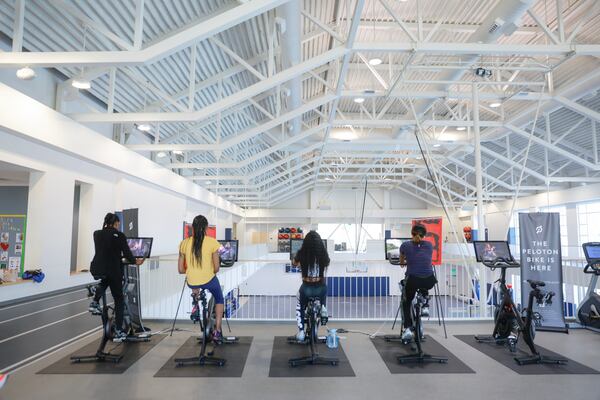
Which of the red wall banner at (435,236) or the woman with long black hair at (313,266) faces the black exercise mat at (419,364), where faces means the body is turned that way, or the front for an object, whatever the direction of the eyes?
the red wall banner

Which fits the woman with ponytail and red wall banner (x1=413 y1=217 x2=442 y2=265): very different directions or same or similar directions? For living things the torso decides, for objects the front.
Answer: very different directions

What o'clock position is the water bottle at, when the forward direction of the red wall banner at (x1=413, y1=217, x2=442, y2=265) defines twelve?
The water bottle is roughly at 1 o'clock from the red wall banner.

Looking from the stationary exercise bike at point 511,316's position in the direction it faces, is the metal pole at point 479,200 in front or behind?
in front

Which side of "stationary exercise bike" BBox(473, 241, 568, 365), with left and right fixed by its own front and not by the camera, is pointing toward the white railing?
front

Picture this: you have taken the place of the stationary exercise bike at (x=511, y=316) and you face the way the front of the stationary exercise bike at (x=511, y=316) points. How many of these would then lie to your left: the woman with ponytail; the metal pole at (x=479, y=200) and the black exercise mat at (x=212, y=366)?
2

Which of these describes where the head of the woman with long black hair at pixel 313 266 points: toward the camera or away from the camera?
away from the camera

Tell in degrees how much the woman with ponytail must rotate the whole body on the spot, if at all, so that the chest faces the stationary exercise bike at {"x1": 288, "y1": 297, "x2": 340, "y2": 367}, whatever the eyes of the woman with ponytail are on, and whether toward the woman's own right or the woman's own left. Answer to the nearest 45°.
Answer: approximately 45° to the woman's own right

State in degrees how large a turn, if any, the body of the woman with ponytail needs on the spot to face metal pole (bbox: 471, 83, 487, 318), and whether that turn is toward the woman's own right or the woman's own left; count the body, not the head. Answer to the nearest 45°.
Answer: approximately 45° to the woman's own right

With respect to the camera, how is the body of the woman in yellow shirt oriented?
away from the camera

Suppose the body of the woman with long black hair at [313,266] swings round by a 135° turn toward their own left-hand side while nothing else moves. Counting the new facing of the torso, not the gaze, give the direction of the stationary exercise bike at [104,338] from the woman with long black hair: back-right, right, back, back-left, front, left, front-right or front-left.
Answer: front-right

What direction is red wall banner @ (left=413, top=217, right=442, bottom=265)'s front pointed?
toward the camera

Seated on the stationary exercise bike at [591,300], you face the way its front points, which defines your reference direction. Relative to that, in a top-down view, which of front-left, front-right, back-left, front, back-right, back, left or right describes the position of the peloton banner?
left

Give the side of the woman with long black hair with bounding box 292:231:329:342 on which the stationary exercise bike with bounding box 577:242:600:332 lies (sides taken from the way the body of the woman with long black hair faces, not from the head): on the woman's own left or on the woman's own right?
on the woman's own right

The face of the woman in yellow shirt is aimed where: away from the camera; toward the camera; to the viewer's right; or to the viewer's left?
away from the camera

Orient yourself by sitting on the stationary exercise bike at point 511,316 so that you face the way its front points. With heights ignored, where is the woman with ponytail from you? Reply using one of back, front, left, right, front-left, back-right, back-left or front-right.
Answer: left

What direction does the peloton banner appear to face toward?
toward the camera

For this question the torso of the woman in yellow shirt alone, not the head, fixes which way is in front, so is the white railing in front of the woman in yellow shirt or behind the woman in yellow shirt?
in front
